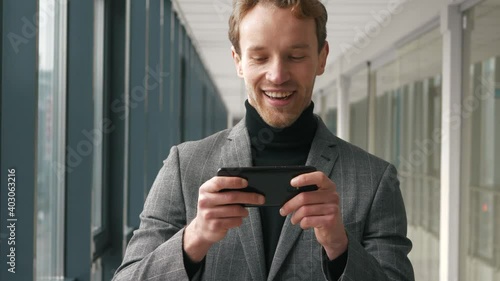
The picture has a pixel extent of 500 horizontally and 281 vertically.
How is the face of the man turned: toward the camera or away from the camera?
toward the camera

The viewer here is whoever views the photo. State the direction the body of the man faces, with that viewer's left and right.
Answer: facing the viewer
